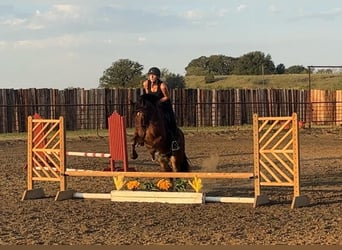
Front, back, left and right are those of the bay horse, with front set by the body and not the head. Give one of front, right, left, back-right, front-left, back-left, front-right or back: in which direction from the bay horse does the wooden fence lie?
back-right

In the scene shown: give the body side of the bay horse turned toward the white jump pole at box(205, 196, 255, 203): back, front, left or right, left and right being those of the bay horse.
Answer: left

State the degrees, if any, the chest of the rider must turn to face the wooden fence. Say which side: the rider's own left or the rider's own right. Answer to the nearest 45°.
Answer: approximately 135° to the rider's own right

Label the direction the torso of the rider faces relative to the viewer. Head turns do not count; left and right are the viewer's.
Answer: facing the viewer and to the left of the viewer
